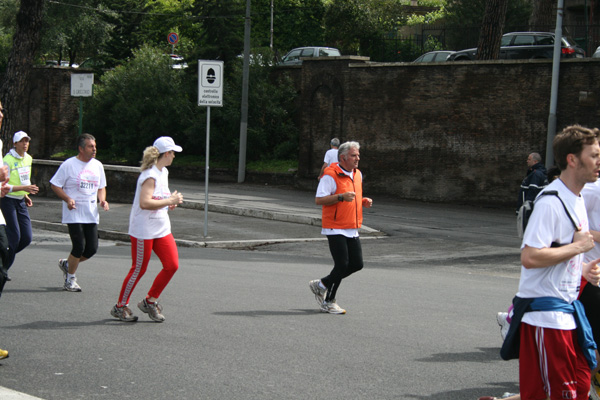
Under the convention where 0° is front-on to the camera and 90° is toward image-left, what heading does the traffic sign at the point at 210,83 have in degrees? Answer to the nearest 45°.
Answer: approximately 0°

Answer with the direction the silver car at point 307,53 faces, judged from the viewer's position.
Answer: facing to the left of the viewer

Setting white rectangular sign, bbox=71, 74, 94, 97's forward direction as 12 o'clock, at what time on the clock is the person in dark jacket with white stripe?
The person in dark jacket with white stripe is roughly at 11 o'clock from the white rectangular sign.

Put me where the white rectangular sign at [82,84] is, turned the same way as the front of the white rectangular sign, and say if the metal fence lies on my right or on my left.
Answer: on my left

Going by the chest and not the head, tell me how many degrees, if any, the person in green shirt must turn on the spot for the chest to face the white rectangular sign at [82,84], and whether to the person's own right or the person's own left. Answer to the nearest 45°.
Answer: approximately 135° to the person's own left

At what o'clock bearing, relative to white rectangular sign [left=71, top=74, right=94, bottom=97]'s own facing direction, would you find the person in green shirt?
The person in green shirt is roughly at 12 o'clock from the white rectangular sign.

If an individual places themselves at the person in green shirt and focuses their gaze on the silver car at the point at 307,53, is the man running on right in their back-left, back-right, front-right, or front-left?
back-right

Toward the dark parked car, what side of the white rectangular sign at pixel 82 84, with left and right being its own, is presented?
left

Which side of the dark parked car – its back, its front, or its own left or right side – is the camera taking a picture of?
left

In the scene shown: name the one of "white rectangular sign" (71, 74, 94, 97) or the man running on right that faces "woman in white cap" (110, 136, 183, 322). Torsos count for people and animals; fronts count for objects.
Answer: the white rectangular sign
